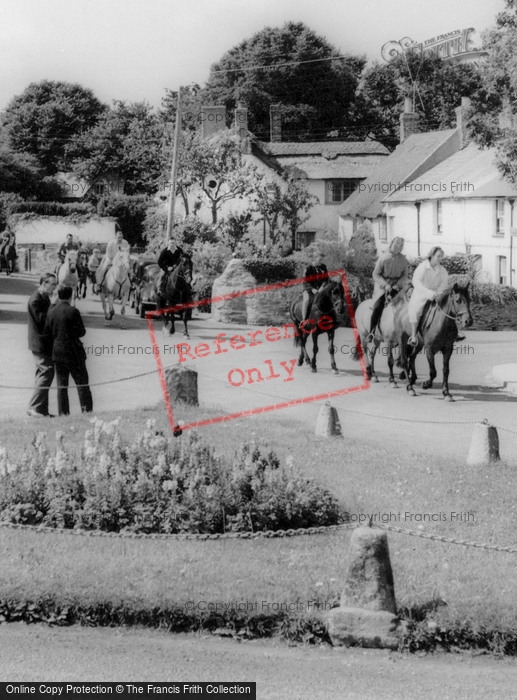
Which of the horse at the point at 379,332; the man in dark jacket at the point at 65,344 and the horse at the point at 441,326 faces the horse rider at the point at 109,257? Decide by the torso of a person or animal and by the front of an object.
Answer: the man in dark jacket

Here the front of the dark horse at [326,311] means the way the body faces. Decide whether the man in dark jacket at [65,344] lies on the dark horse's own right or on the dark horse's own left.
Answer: on the dark horse's own right

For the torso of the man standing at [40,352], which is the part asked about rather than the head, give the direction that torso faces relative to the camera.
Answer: to the viewer's right

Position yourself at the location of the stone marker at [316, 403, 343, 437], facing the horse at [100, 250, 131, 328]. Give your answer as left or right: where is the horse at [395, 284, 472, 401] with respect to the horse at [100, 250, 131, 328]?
right

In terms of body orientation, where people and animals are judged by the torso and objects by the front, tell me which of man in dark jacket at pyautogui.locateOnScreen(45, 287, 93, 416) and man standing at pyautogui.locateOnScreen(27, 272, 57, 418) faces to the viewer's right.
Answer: the man standing

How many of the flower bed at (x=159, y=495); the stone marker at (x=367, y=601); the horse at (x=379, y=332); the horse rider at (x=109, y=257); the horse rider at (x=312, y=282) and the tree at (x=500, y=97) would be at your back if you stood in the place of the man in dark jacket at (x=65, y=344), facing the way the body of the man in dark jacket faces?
2

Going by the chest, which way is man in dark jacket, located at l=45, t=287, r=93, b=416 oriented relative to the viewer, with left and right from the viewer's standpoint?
facing away from the viewer

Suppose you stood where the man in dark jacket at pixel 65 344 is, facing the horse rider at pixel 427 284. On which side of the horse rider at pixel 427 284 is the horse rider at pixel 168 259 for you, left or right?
left

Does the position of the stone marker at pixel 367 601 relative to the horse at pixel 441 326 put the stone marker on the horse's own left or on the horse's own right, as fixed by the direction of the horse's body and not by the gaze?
on the horse's own right

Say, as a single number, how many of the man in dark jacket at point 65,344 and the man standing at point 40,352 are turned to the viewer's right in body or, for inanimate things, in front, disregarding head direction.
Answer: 1

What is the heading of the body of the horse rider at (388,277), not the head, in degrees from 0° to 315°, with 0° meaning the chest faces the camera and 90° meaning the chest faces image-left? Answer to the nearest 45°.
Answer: approximately 315°

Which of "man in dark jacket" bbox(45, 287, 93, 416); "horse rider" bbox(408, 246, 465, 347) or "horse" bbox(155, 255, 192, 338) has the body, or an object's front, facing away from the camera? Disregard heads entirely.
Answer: the man in dark jacket

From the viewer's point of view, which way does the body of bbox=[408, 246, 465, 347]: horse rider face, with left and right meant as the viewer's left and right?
facing the viewer and to the right of the viewer
